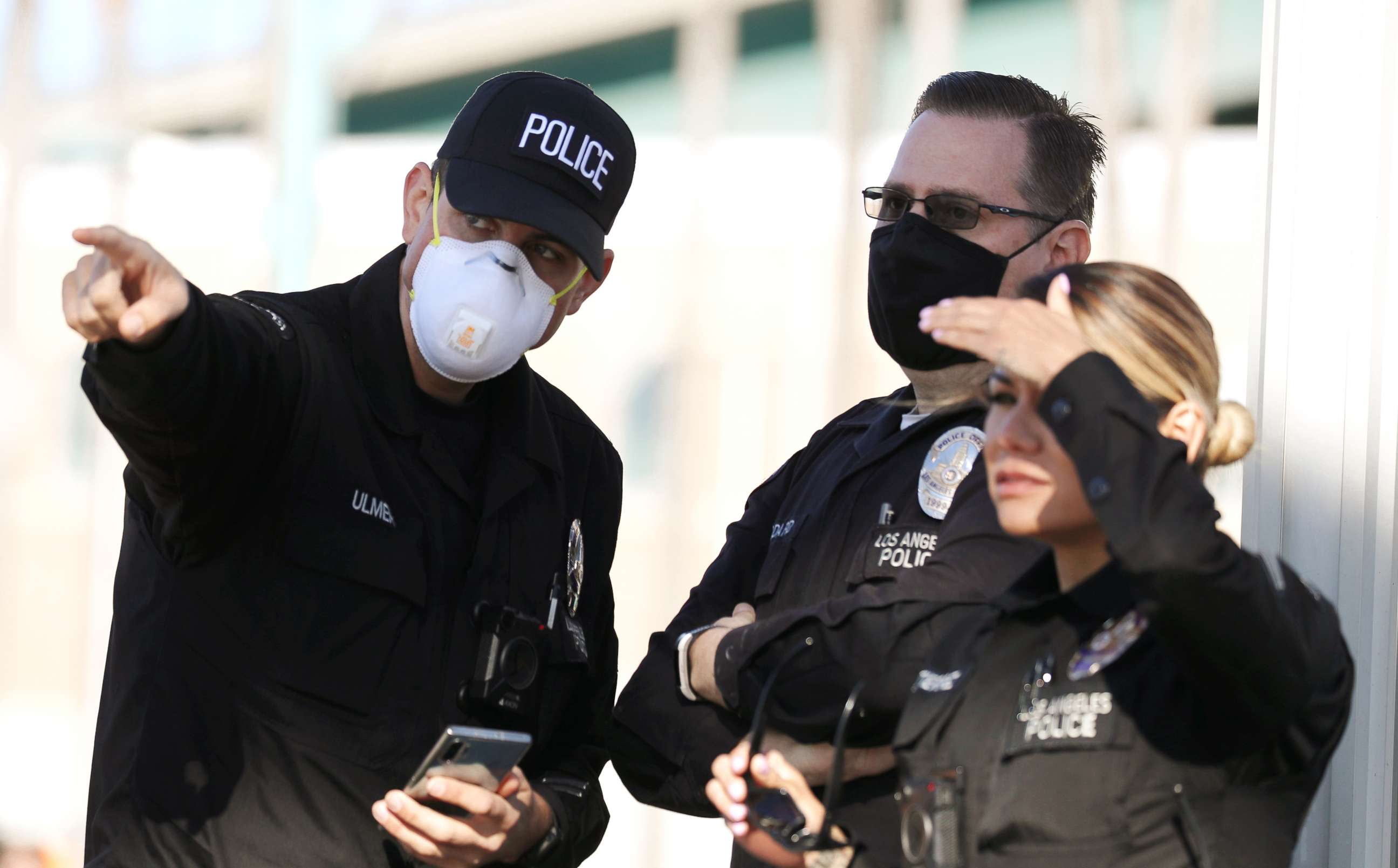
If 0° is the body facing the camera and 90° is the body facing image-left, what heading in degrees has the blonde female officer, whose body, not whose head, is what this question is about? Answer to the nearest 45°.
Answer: approximately 45°

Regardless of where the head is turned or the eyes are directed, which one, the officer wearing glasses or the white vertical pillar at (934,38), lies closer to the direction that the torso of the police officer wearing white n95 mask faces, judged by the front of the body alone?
the officer wearing glasses

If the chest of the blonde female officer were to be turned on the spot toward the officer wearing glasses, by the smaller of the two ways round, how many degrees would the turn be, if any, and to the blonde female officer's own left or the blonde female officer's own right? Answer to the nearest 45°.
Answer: approximately 90° to the blonde female officer's own right

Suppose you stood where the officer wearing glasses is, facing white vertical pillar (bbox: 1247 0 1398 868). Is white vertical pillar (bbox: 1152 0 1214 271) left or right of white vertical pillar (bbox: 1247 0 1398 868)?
left

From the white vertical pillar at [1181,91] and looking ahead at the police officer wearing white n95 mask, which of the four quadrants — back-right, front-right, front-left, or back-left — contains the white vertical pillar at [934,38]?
front-right

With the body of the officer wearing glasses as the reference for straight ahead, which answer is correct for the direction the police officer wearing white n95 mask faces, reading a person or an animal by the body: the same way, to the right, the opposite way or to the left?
to the left

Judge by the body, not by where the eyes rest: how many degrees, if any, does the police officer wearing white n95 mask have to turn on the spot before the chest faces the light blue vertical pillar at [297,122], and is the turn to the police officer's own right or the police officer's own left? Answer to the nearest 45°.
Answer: approximately 135° to the police officer's own left

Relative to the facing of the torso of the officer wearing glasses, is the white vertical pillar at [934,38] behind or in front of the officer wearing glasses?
behind

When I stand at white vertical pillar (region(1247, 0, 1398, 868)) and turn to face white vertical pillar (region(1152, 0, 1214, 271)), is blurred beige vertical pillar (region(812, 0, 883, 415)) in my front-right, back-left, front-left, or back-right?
front-left

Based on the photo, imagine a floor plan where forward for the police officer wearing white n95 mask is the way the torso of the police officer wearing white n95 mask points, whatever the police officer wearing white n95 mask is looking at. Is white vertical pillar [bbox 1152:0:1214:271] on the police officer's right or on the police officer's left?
on the police officer's left

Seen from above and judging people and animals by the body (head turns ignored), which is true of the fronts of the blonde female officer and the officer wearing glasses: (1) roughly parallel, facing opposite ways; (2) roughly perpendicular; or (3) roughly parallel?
roughly parallel

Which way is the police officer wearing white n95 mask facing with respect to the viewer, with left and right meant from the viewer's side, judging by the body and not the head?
facing the viewer and to the right of the viewer

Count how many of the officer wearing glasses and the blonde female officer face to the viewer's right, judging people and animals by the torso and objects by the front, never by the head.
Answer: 0

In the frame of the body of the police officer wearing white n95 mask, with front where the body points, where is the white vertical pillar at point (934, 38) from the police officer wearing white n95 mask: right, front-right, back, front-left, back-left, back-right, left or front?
left
